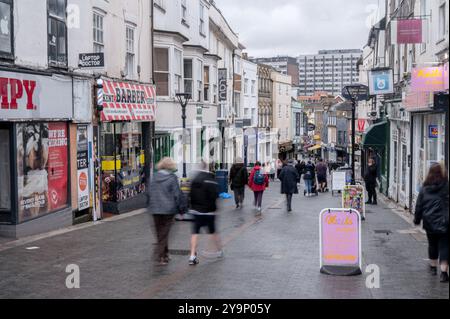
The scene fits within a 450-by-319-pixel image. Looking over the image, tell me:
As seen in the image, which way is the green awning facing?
to the viewer's left

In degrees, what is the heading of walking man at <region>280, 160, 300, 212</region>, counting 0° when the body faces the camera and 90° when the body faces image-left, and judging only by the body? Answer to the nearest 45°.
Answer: approximately 180°

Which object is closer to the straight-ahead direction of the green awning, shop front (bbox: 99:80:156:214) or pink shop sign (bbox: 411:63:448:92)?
the shop front

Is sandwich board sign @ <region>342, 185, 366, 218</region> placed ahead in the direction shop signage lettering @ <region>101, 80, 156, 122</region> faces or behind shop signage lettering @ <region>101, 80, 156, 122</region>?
ahead

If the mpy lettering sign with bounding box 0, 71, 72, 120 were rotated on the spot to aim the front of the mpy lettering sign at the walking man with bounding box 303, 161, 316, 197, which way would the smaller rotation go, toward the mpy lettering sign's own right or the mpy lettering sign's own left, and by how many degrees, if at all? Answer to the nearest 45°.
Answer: approximately 90° to the mpy lettering sign's own left

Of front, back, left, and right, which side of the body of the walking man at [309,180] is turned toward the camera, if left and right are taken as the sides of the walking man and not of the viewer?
back

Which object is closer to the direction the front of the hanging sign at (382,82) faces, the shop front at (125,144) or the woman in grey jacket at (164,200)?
the woman in grey jacket

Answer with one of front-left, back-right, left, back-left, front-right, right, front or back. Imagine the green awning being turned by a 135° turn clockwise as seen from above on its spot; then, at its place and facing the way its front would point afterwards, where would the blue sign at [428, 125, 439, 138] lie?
back-right
